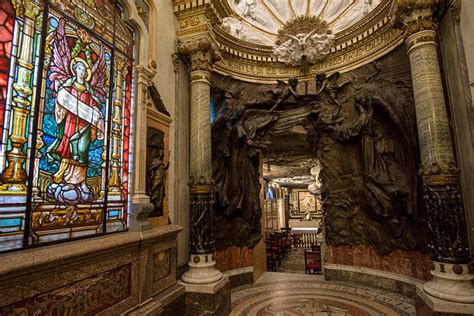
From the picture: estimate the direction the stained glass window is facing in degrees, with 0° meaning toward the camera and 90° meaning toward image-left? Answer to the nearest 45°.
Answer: approximately 315°

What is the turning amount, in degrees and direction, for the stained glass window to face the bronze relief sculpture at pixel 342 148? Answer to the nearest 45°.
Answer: approximately 45° to its left

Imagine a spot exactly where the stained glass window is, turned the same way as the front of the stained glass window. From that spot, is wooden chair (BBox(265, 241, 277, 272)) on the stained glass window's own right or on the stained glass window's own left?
on the stained glass window's own left

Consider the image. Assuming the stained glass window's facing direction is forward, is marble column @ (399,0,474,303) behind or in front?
in front

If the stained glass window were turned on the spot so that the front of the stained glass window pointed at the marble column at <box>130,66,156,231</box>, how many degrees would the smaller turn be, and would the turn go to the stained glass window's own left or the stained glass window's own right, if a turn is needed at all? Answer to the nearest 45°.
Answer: approximately 90° to the stained glass window's own left

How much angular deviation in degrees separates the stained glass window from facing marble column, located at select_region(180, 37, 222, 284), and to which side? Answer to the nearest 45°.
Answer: approximately 90° to its left
